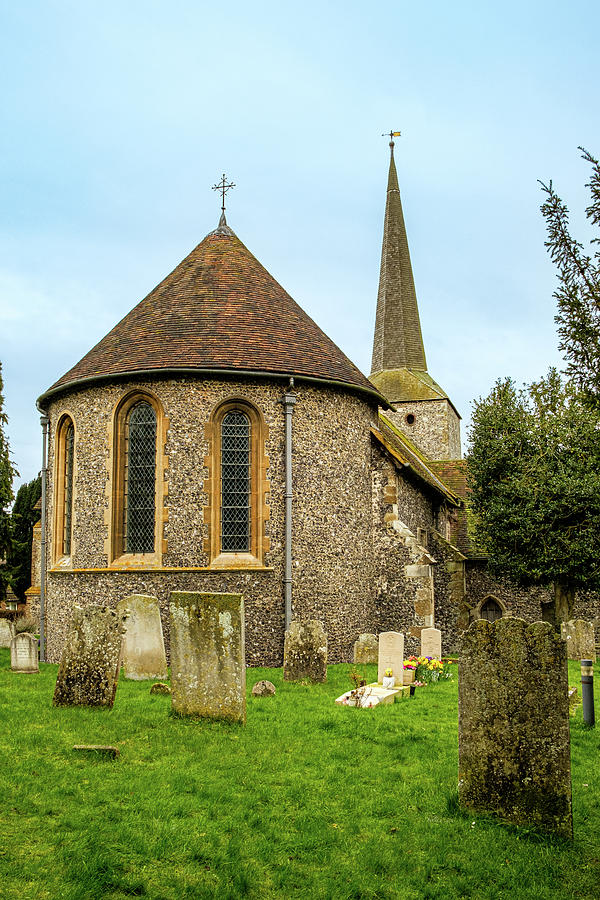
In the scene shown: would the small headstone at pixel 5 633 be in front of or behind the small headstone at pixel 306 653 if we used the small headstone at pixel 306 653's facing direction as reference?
behind

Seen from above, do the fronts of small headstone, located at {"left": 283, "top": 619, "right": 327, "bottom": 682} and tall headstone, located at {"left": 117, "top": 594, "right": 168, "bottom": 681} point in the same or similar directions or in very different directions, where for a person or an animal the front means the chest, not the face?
same or similar directions

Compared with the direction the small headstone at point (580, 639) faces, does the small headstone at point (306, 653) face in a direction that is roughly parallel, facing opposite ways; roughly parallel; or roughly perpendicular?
roughly parallel

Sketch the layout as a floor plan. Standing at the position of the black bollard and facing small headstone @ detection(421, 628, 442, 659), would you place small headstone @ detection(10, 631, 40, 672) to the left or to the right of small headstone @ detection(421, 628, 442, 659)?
left

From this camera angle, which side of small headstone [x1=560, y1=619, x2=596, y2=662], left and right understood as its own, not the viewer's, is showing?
front

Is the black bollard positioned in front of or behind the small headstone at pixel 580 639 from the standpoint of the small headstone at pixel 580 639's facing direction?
in front

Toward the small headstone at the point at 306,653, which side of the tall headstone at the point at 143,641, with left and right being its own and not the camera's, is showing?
left

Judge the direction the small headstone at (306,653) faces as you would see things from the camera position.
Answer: facing the viewer

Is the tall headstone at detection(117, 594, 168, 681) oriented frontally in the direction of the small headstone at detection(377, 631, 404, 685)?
no

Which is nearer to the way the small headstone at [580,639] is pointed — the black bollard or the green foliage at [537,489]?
the black bollard

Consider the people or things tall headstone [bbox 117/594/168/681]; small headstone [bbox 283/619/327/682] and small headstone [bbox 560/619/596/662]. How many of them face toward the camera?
3

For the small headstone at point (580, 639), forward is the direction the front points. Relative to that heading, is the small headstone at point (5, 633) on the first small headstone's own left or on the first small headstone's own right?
on the first small headstone's own right

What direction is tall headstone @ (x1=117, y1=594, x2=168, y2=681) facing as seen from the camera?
toward the camera

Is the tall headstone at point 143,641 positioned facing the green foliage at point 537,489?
no
